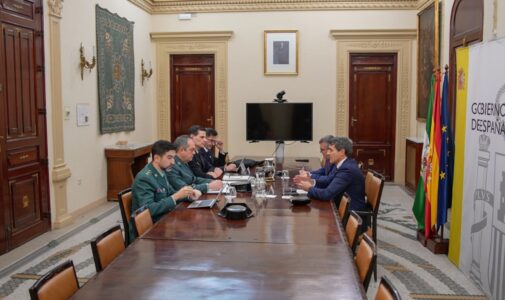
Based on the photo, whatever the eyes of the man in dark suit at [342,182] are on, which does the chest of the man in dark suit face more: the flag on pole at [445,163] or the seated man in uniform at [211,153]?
the seated man in uniform

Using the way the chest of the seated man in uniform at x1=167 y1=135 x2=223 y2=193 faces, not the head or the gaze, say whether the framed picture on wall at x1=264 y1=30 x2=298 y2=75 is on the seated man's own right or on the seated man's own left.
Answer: on the seated man's own left

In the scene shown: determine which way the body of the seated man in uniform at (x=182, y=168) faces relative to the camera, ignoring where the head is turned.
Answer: to the viewer's right

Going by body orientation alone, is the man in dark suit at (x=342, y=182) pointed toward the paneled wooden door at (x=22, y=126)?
yes

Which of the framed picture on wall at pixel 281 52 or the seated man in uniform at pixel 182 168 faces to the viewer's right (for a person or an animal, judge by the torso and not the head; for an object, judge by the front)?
the seated man in uniform

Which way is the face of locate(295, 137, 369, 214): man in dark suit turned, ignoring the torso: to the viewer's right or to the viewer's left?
to the viewer's left

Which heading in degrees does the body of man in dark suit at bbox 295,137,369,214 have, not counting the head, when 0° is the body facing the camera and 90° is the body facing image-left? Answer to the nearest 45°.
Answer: approximately 90°

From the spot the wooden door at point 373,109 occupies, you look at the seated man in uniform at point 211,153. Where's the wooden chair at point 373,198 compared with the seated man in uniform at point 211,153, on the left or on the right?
left
